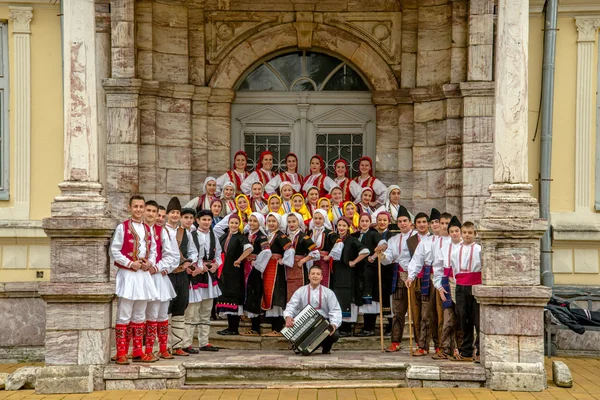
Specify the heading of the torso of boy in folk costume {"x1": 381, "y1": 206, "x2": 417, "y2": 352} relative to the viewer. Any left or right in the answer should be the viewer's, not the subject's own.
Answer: facing the viewer and to the left of the viewer

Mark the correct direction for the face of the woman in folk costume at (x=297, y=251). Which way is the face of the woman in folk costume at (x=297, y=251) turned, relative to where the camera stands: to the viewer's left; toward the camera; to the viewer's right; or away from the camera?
toward the camera

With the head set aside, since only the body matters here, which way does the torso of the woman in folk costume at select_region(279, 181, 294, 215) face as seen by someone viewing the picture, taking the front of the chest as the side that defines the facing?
toward the camera

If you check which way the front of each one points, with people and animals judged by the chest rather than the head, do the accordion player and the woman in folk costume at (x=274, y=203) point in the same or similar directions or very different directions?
same or similar directions

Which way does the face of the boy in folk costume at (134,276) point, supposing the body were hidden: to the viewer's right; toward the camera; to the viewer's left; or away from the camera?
toward the camera

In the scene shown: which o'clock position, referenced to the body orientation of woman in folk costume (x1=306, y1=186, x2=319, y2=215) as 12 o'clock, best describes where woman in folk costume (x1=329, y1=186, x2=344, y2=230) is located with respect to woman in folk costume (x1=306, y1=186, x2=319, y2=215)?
woman in folk costume (x1=329, y1=186, x2=344, y2=230) is roughly at 9 o'clock from woman in folk costume (x1=306, y1=186, x2=319, y2=215).

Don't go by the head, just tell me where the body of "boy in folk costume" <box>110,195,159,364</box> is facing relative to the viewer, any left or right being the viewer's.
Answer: facing the viewer and to the right of the viewer

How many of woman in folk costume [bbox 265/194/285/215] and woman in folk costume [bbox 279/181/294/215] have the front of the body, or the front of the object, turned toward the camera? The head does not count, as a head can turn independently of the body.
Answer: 2

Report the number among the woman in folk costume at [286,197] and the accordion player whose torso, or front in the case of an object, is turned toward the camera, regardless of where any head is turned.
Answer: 2

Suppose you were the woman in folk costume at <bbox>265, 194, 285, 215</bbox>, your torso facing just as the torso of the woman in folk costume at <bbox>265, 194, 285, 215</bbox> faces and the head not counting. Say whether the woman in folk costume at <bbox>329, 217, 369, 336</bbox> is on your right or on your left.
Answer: on your left

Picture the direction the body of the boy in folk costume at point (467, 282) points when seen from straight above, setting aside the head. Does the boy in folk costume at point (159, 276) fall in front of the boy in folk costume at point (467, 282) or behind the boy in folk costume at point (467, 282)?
in front

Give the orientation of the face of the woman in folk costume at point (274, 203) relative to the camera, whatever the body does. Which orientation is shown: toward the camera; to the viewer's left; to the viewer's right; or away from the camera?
toward the camera

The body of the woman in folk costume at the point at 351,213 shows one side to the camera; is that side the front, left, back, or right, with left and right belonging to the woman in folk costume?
front

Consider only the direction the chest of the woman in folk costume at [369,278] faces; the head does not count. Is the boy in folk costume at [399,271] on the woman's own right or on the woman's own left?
on the woman's own left

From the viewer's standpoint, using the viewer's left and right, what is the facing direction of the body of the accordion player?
facing the viewer
